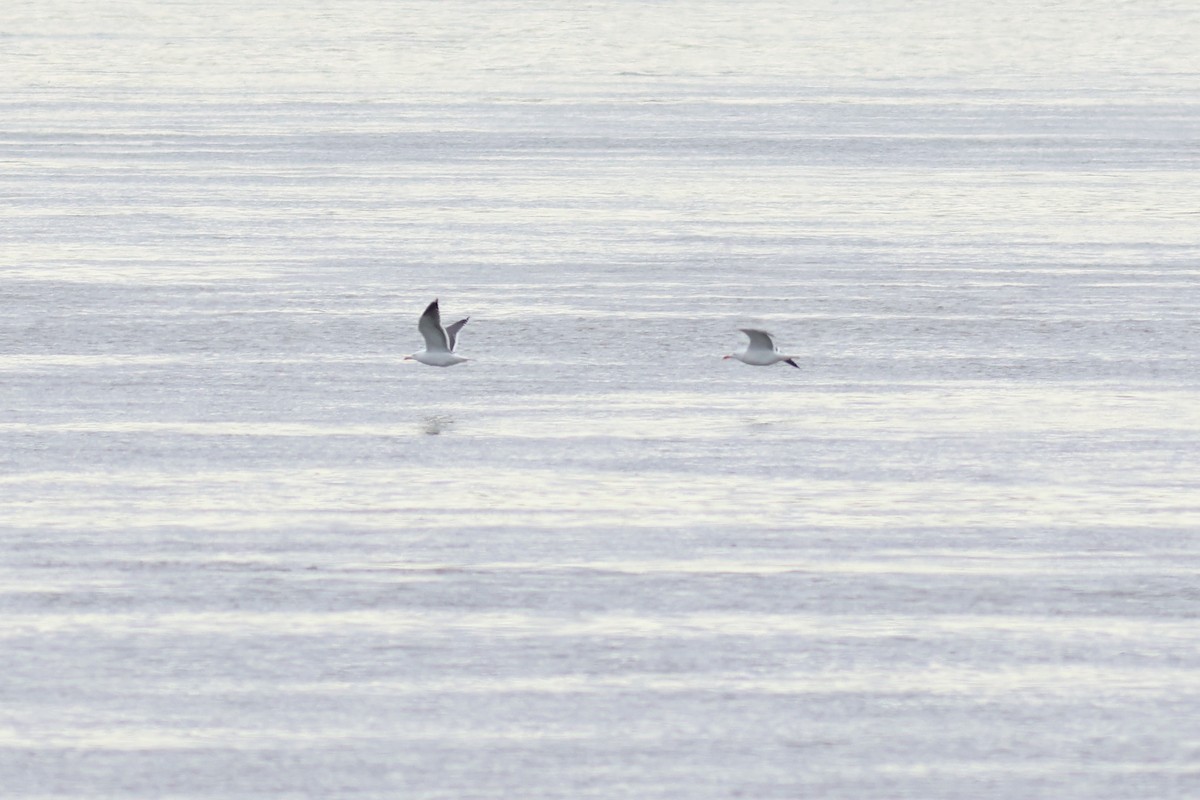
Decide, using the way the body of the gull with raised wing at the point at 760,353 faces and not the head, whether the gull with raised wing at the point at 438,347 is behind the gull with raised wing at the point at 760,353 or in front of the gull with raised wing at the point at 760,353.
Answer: in front

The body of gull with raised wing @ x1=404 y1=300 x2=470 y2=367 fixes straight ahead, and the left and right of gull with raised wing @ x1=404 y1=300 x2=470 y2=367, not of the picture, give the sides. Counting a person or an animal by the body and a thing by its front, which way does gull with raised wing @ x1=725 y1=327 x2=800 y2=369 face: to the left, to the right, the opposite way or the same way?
the same way

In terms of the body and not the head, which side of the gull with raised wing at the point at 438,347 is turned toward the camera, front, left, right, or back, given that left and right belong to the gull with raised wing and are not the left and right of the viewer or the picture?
left

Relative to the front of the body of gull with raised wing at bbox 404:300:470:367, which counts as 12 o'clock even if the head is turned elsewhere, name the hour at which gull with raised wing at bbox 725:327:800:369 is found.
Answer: gull with raised wing at bbox 725:327:800:369 is roughly at 6 o'clock from gull with raised wing at bbox 404:300:470:367.

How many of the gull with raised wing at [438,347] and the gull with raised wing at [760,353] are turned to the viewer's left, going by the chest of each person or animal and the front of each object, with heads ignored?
2

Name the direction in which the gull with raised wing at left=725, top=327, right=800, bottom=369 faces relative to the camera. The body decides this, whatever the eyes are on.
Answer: to the viewer's left
